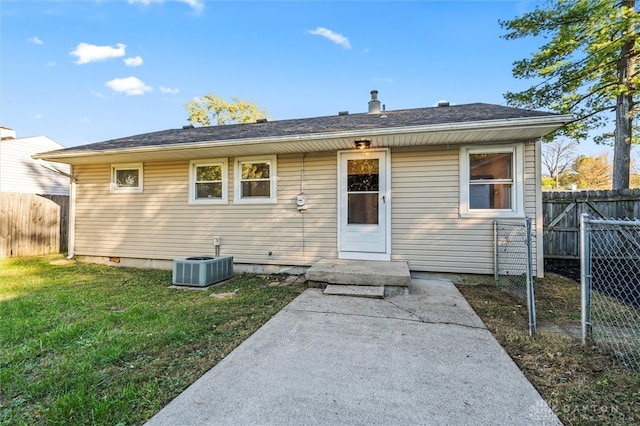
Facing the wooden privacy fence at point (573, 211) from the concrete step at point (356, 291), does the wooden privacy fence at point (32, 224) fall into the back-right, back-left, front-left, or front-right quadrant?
back-left

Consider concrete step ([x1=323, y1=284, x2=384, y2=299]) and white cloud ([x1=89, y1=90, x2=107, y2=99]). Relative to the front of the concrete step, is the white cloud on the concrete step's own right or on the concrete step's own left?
on the concrete step's own right

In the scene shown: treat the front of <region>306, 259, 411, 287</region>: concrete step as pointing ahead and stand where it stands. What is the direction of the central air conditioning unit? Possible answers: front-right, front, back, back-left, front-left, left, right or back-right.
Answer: right

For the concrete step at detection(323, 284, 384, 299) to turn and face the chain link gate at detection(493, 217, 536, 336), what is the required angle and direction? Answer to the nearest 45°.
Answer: approximately 90° to its left

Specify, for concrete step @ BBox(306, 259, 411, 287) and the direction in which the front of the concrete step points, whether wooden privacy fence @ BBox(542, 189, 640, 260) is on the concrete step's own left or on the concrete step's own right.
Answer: on the concrete step's own left

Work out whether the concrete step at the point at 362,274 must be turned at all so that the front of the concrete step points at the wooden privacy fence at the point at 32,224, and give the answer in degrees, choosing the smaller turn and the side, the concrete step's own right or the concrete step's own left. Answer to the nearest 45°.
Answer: approximately 90° to the concrete step's own right

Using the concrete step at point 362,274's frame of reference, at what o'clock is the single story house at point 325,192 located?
The single story house is roughly at 5 o'clock from the concrete step.

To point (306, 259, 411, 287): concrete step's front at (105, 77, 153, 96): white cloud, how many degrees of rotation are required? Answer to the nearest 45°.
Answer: approximately 135° to its right

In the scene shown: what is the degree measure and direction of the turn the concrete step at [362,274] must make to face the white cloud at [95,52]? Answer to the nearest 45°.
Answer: approximately 135° to its right

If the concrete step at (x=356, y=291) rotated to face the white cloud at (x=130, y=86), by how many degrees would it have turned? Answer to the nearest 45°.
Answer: approximately 135° to its right

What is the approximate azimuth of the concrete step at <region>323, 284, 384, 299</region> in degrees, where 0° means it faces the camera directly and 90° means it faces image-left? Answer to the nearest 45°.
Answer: approximately 0°
